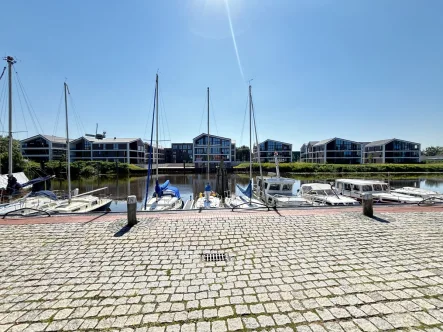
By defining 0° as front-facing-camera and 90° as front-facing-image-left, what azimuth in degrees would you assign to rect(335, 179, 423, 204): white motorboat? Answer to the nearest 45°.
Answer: approximately 315°
